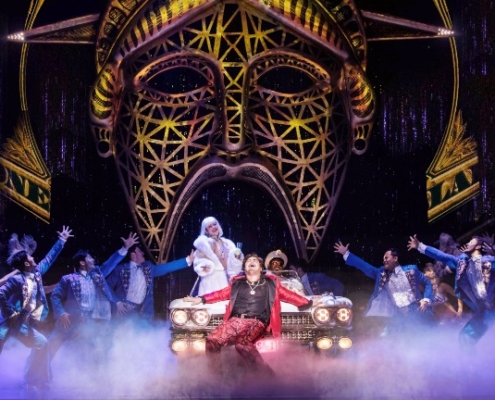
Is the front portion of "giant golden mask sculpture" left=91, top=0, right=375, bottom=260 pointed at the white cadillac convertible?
yes

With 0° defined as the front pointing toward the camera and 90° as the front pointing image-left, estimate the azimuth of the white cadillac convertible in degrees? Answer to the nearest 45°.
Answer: approximately 0°

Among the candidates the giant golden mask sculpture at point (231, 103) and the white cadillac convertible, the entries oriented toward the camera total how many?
2

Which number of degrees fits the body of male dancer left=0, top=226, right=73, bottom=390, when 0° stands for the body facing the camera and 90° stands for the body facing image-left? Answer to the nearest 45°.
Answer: approximately 315°

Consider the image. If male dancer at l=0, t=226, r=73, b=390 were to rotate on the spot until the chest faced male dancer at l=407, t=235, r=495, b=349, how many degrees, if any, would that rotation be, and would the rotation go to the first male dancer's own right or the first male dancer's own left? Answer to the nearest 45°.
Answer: approximately 45° to the first male dancer's own left

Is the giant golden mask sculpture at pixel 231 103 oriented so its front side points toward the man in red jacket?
yes
